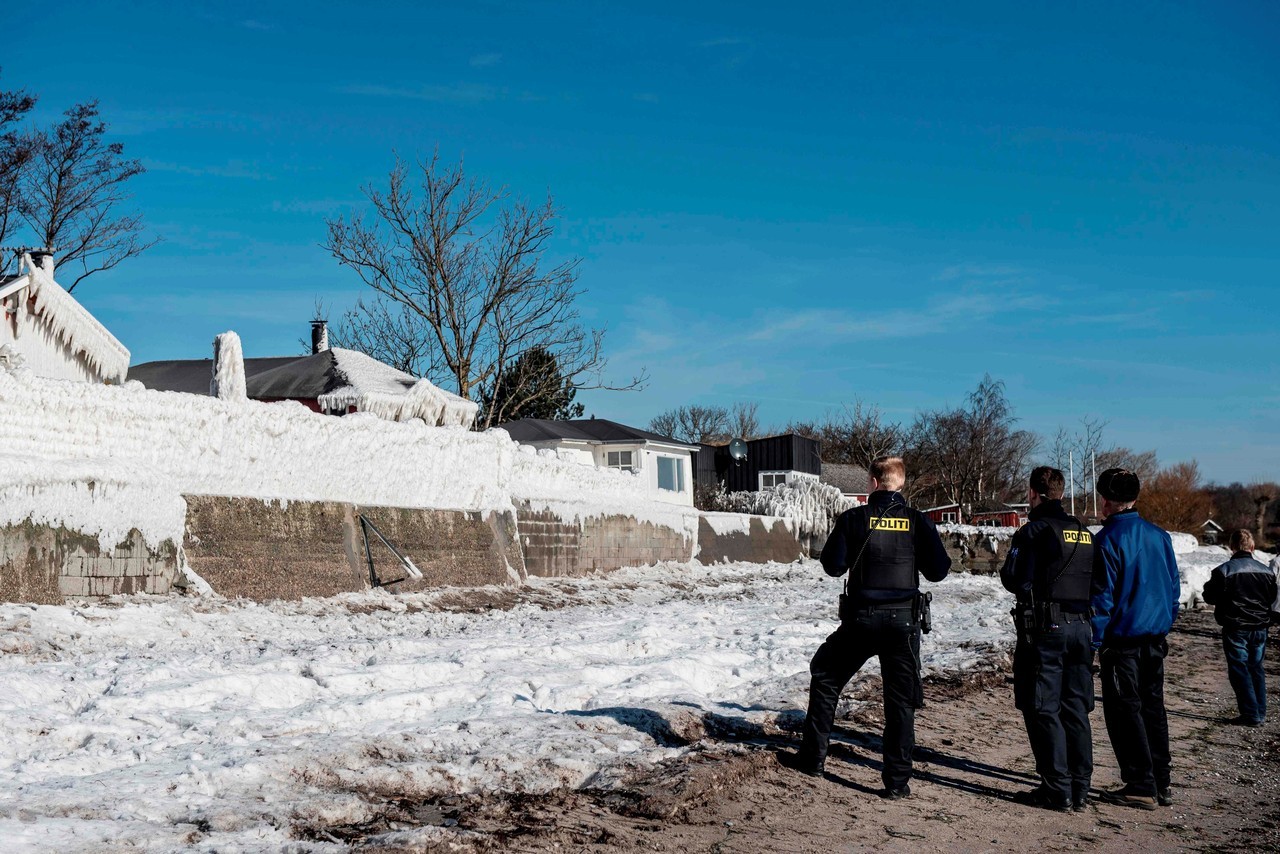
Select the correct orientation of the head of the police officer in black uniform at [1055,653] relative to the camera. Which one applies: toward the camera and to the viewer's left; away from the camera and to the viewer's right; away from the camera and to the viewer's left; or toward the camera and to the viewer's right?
away from the camera and to the viewer's left

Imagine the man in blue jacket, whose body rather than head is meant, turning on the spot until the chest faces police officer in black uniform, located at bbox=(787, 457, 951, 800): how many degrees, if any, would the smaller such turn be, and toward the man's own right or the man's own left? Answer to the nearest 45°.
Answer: approximately 90° to the man's own left

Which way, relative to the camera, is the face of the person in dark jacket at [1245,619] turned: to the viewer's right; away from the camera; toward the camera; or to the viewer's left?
away from the camera

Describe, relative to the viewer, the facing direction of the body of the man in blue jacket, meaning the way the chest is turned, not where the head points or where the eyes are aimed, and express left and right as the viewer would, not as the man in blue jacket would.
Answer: facing away from the viewer and to the left of the viewer

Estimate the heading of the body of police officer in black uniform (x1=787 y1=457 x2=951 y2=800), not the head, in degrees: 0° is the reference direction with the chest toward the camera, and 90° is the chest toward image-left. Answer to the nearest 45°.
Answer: approximately 180°

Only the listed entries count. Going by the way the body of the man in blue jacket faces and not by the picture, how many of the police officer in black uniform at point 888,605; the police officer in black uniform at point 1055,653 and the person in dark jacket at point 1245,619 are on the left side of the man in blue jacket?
2

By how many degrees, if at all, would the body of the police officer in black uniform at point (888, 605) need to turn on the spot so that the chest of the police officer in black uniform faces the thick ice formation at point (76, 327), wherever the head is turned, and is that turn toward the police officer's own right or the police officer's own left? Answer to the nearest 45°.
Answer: approximately 45° to the police officer's own left

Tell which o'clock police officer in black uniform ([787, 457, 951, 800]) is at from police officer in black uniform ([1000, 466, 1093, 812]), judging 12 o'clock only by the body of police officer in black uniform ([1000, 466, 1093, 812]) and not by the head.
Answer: police officer in black uniform ([787, 457, 951, 800]) is roughly at 10 o'clock from police officer in black uniform ([1000, 466, 1093, 812]).

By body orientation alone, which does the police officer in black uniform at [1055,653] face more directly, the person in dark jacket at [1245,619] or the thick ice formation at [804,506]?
the thick ice formation

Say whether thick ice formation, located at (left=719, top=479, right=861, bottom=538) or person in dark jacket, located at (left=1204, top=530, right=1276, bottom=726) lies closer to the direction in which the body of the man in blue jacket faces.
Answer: the thick ice formation

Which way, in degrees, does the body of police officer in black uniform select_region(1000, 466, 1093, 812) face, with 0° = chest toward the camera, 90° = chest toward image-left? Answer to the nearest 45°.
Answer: approximately 135°

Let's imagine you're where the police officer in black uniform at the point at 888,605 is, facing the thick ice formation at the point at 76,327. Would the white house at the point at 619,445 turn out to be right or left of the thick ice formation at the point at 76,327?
right

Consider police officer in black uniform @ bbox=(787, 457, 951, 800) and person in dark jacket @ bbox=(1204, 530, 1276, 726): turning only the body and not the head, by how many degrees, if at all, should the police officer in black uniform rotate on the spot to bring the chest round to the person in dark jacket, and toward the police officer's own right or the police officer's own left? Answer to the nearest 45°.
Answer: approximately 45° to the police officer's own right
